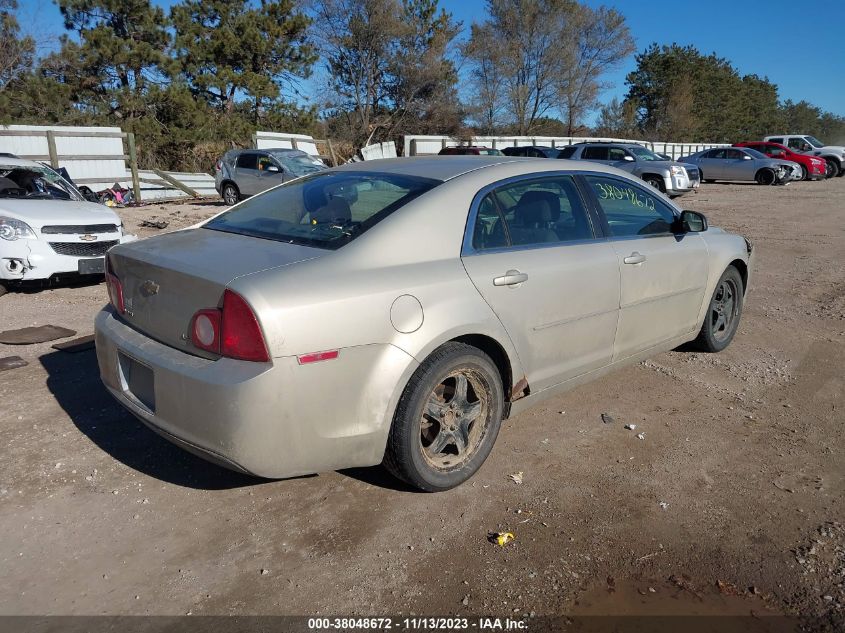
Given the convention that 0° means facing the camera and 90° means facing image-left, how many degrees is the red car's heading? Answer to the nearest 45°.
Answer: approximately 315°

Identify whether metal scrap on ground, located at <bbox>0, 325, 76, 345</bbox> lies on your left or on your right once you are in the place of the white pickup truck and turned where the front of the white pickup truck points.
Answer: on your right

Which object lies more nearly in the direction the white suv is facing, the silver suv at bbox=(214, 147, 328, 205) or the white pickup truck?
the white pickup truck

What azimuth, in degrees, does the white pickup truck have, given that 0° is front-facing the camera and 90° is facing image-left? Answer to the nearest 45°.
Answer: approximately 315°

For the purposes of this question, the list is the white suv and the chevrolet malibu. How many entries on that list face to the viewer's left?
0

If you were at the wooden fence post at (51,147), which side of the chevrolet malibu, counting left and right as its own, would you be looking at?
left

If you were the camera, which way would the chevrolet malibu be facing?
facing away from the viewer and to the right of the viewer
